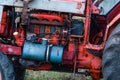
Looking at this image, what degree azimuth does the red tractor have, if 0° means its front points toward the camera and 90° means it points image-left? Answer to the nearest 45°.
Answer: approximately 90°
